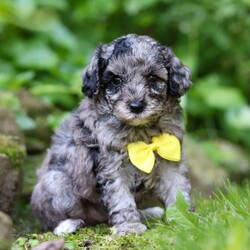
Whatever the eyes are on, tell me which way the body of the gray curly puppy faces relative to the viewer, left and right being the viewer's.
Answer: facing the viewer and to the right of the viewer

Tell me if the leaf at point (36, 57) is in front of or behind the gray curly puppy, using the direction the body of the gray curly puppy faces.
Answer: behind

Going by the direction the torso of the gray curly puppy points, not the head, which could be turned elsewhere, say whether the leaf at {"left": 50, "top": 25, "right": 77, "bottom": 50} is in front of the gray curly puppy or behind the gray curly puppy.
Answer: behind

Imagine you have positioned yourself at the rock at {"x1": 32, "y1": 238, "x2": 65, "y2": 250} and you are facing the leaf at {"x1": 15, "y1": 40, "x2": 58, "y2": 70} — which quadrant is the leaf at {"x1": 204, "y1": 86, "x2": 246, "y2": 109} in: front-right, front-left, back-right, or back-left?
front-right

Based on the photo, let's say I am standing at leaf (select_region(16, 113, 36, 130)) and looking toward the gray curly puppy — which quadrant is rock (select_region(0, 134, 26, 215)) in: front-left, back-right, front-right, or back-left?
front-right

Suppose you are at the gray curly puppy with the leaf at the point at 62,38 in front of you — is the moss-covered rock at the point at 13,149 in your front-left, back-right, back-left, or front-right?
front-left

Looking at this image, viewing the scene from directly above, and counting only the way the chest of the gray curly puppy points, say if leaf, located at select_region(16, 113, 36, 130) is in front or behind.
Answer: behind

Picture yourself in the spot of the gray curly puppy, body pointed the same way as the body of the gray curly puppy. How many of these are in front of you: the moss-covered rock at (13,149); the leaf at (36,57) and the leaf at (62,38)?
0
